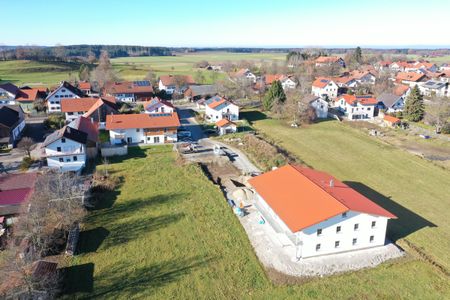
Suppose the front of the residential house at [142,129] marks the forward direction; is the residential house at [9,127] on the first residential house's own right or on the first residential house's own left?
on the first residential house's own right

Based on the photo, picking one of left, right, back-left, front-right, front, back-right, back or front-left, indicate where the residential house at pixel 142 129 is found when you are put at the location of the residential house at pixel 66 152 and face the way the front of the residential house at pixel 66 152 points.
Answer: back-left

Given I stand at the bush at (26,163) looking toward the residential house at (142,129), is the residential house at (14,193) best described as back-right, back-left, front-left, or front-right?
back-right

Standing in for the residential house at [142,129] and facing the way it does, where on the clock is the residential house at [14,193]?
the residential house at [14,193] is roughly at 1 o'clock from the residential house at [142,129].

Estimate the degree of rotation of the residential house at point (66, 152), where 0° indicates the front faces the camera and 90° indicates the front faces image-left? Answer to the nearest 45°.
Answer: approximately 0°

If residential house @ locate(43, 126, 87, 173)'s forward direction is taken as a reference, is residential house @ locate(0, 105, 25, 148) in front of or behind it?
behind

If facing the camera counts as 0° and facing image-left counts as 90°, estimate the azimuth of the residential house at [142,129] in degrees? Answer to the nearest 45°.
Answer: approximately 0°

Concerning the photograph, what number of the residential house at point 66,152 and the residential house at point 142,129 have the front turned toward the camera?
2

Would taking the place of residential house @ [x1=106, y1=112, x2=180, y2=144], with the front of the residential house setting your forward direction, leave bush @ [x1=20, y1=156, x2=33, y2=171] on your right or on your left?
on your right
